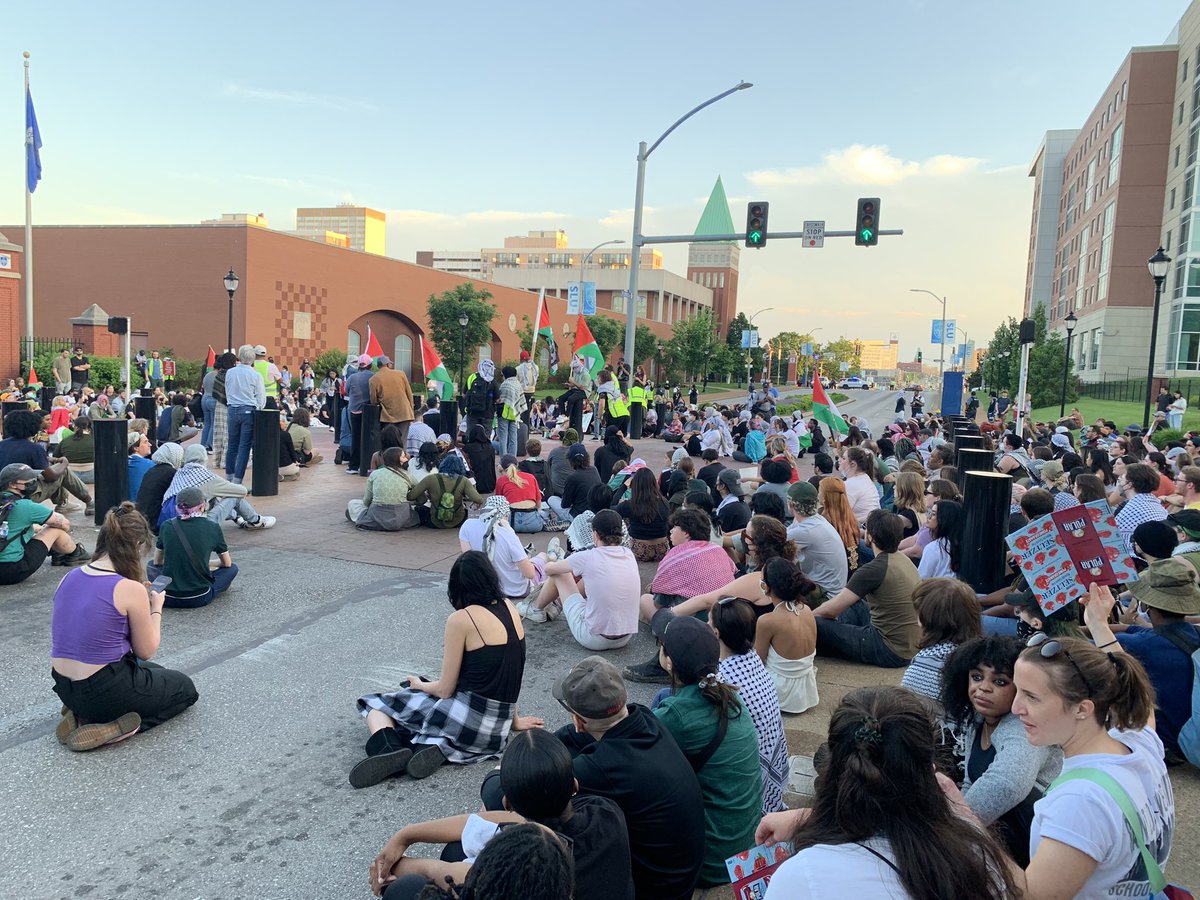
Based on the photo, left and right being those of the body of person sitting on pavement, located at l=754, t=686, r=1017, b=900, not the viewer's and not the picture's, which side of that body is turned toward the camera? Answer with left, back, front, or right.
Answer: back

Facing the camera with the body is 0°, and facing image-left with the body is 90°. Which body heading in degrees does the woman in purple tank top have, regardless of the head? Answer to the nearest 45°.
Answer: approximately 225°

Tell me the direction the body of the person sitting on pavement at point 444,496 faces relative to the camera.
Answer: away from the camera

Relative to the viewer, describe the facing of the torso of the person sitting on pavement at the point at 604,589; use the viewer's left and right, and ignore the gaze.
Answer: facing away from the viewer and to the left of the viewer

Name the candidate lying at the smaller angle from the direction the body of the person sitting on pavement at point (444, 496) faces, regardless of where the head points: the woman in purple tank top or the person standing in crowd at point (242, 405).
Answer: the person standing in crowd

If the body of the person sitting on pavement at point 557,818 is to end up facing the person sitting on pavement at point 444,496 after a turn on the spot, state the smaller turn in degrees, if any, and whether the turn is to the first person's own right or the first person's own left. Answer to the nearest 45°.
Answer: approximately 45° to the first person's own right

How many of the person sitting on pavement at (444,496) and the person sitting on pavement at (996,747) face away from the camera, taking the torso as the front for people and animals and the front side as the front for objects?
1

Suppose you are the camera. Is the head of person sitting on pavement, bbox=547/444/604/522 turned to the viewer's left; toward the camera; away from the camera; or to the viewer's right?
away from the camera

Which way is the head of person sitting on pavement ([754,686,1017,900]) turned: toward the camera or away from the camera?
away from the camera

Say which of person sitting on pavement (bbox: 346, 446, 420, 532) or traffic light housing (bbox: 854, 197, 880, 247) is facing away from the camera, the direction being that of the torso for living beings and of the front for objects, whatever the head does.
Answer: the person sitting on pavement

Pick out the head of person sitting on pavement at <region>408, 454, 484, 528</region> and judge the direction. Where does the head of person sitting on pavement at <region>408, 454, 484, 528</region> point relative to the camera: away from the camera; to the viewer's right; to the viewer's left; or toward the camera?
away from the camera

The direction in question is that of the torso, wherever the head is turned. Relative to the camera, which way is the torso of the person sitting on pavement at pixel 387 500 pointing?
away from the camera

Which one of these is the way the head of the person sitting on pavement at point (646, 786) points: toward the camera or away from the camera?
away from the camera

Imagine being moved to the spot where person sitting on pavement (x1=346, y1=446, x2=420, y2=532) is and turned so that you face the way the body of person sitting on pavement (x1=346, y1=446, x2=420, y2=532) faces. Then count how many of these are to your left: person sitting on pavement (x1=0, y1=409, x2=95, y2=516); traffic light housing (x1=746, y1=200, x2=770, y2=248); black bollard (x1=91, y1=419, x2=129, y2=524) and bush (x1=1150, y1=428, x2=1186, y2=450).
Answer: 2
